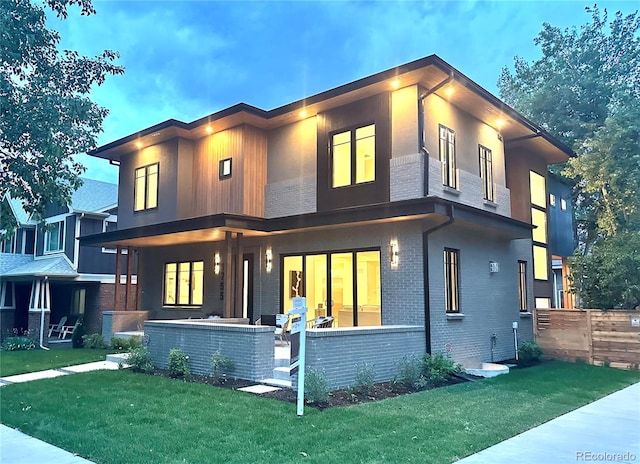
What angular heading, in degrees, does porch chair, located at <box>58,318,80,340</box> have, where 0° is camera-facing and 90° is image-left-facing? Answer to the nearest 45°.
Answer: approximately 45°

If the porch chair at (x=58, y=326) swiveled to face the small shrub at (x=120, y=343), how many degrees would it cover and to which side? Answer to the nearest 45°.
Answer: approximately 45° to its left

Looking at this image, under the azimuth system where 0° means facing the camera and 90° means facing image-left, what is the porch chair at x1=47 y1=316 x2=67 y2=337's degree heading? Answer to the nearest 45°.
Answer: approximately 45°

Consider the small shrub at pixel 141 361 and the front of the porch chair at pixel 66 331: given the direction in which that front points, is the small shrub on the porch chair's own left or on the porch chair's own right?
on the porch chair's own left

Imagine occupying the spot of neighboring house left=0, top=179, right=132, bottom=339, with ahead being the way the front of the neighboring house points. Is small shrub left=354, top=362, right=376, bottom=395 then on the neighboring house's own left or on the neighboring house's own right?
on the neighboring house's own left

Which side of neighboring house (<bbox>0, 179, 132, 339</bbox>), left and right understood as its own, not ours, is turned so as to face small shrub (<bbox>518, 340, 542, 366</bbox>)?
left

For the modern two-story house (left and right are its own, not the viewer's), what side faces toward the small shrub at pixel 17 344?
right

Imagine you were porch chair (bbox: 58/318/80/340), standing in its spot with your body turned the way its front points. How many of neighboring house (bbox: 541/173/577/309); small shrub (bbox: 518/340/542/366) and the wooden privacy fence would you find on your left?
3

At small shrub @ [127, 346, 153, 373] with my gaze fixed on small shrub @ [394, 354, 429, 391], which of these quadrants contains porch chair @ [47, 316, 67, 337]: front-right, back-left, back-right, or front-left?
back-left
